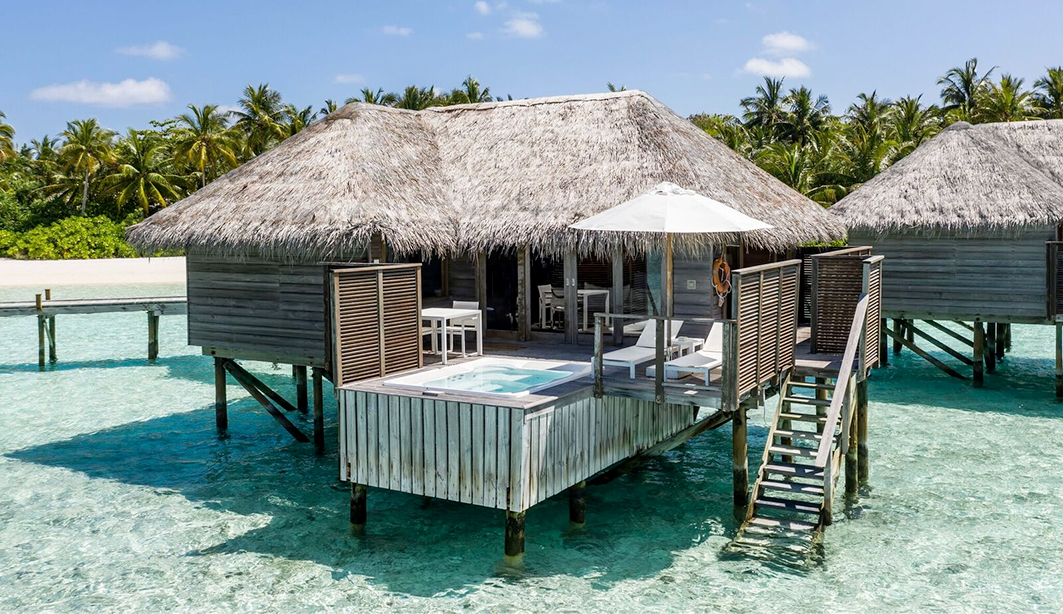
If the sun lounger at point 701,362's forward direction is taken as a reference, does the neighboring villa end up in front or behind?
behind

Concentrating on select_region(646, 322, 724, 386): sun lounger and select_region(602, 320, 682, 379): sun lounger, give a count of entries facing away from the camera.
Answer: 0

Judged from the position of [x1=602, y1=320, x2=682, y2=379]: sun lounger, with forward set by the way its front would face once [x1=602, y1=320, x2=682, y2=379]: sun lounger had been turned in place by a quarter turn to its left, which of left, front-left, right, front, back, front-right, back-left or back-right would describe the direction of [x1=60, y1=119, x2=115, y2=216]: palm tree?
back

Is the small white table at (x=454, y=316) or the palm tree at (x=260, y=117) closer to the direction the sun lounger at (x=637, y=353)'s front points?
the small white table

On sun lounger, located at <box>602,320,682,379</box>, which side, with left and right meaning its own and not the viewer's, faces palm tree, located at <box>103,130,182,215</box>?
right

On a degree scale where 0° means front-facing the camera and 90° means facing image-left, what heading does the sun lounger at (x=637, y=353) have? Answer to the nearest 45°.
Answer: approximately 45°

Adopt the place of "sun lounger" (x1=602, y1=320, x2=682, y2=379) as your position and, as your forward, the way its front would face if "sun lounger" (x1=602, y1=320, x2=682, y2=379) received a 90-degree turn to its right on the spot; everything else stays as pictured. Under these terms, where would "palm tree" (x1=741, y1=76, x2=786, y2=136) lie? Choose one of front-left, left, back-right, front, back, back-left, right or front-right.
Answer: front-right

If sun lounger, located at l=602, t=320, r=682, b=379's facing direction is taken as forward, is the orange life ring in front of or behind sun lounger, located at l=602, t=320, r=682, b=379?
behind

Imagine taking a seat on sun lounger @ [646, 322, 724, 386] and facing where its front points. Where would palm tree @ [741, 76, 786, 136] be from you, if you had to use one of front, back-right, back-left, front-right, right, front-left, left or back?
back-right

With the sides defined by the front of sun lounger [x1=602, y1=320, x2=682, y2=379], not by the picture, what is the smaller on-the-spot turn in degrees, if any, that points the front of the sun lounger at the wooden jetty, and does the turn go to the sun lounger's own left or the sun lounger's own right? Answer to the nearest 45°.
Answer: approximately 90° to the sun lounger's own right
